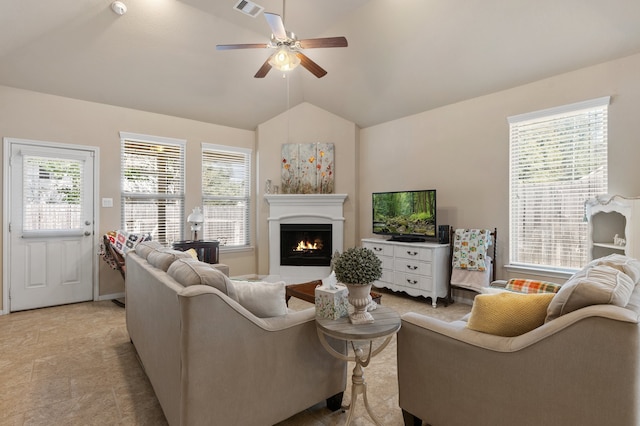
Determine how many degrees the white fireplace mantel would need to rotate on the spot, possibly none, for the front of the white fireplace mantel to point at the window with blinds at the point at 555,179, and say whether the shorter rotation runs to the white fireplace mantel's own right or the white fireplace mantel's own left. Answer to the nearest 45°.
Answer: approximately 45° to the white fireplace mantel's own left

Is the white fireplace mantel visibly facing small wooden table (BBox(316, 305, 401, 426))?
yes

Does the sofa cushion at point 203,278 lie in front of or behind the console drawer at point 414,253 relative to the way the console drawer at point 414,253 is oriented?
in front

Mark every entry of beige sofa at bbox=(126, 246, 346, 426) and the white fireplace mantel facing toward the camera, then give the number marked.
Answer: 1

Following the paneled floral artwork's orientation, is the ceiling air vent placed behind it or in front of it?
in front

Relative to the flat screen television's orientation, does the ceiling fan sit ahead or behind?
ahead

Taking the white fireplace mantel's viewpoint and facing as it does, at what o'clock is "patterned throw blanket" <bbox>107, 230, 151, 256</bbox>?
The patterned throw blanket is roughly at 2 o'clock from the white fireplace mantel.

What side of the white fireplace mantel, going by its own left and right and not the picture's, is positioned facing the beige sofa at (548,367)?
front

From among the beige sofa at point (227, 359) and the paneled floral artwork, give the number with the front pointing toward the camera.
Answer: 1

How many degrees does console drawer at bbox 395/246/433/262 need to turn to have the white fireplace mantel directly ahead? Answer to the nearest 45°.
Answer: approximately 45° to its right

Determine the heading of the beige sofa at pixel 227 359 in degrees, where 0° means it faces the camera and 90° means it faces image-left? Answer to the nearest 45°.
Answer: approximately 225°

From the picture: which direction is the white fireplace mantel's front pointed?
toward the camera

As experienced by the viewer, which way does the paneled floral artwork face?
facing the viewer
